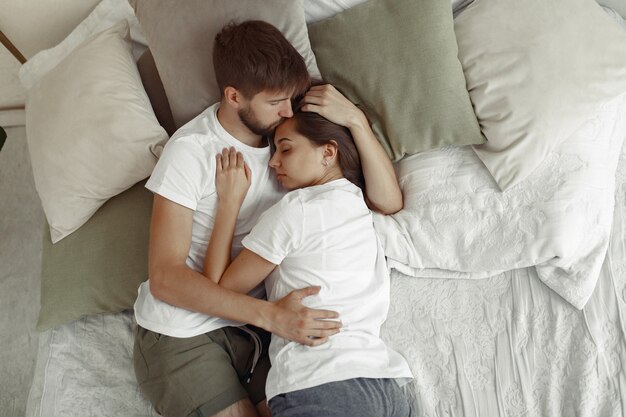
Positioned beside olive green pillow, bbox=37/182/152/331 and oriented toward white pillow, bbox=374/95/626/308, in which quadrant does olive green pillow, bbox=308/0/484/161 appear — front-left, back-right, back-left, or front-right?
front-left

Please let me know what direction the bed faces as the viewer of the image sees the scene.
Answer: facing the viewer
